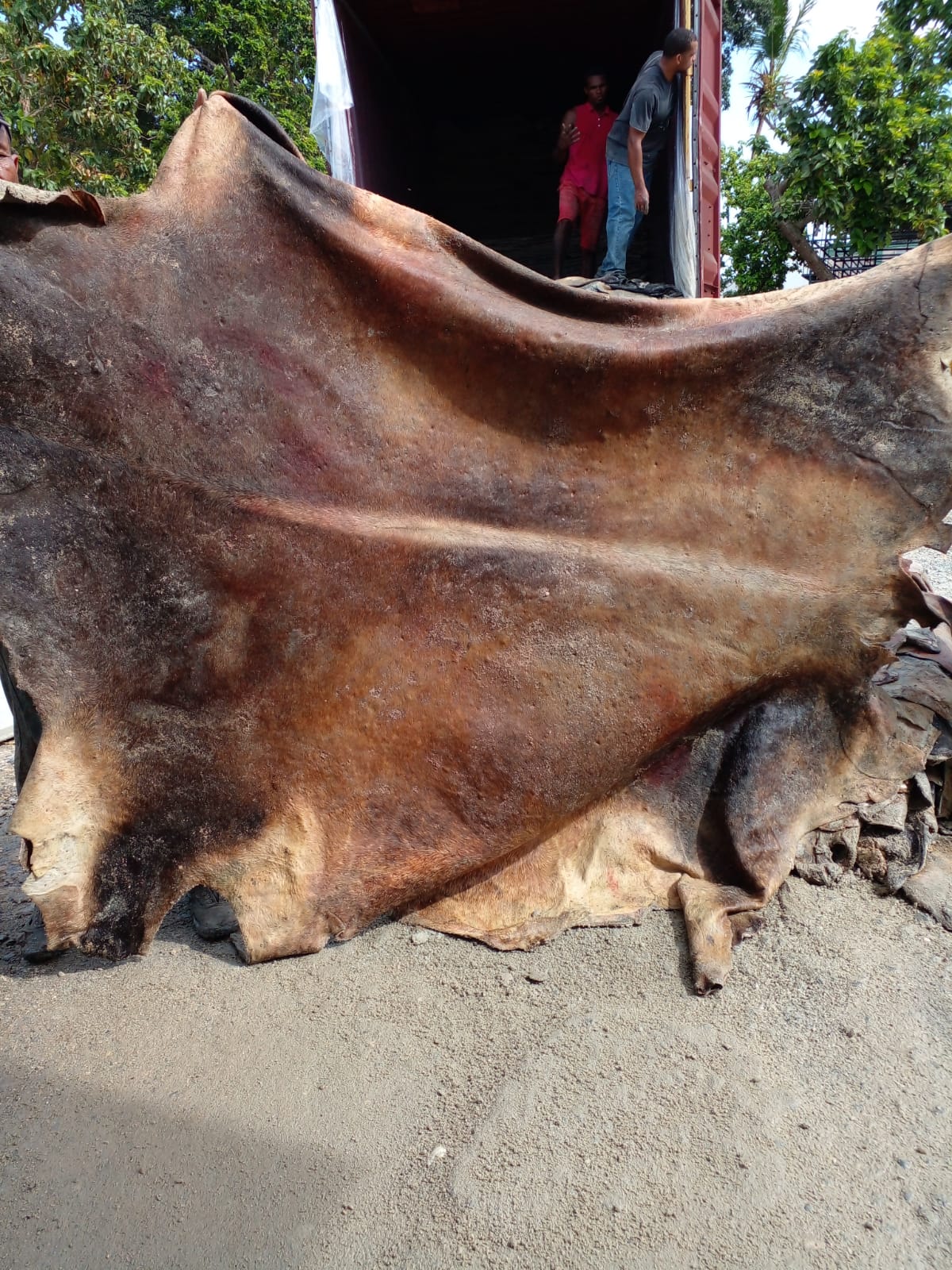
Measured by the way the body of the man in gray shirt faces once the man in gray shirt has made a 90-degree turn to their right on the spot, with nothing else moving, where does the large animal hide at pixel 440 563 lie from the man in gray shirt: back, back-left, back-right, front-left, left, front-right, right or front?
front

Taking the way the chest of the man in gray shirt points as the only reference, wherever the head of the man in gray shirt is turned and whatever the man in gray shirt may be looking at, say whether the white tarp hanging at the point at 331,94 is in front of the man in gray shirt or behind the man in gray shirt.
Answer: behind

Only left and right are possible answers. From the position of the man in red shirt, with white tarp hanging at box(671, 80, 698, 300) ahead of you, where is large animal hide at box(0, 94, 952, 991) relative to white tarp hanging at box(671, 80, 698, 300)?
right

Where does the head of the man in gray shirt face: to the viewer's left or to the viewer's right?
to the viewer's right

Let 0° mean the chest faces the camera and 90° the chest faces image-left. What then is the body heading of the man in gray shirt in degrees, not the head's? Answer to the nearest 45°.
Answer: approximately 270°
